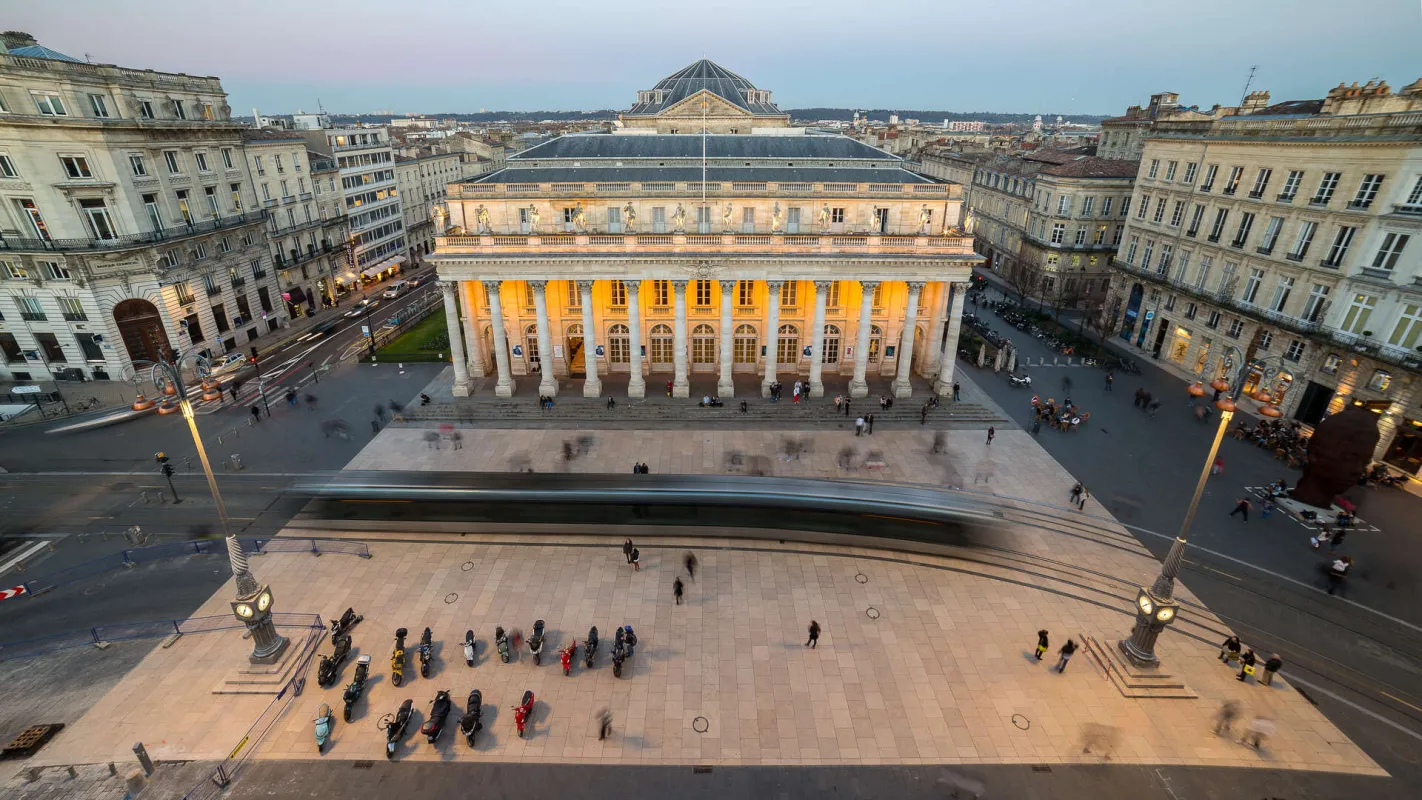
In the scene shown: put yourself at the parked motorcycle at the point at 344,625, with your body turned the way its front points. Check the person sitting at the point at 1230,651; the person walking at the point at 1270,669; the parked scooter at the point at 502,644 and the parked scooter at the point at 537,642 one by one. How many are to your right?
4

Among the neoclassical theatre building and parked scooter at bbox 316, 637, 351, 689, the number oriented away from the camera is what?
0

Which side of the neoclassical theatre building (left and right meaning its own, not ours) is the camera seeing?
front

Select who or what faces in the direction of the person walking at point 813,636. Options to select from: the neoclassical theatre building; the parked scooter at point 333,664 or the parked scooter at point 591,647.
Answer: the neoclassical theatre building

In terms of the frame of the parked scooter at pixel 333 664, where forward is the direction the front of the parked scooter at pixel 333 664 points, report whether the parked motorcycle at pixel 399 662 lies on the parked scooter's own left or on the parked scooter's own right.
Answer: on the parked scooter's own left

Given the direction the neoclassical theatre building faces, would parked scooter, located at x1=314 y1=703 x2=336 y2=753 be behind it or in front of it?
in front

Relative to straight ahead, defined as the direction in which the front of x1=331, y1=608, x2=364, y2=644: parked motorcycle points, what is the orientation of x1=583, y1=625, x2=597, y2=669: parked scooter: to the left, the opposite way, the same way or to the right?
the same way

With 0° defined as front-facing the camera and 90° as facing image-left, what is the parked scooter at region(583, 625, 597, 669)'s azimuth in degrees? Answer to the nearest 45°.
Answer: approximately 180°

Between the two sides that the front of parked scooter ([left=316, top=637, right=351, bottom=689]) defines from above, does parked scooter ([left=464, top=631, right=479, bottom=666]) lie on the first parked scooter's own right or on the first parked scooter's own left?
on the first parked scooter's own left

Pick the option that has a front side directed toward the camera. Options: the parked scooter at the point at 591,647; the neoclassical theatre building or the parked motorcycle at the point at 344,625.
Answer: the neoclassical theatre building

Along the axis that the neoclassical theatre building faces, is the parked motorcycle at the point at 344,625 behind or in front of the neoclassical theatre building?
in front
